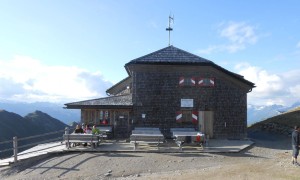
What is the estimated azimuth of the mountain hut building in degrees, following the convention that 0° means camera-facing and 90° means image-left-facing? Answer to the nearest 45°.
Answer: approximately 0°
